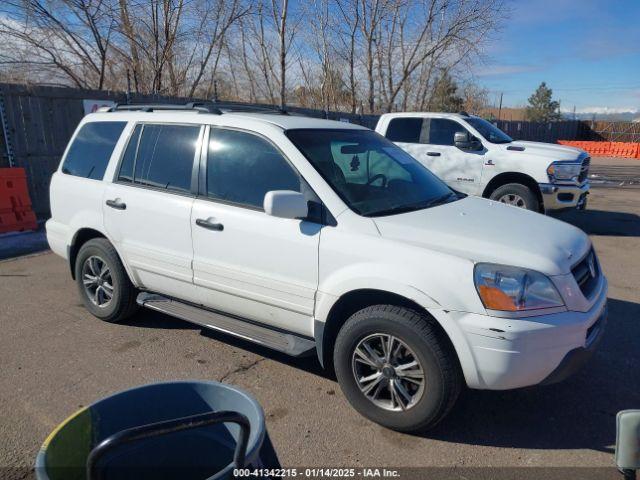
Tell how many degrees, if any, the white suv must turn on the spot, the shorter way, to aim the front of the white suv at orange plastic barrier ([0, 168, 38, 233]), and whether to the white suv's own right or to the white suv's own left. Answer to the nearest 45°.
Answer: approximately 180°

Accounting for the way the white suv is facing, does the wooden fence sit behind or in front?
behind
